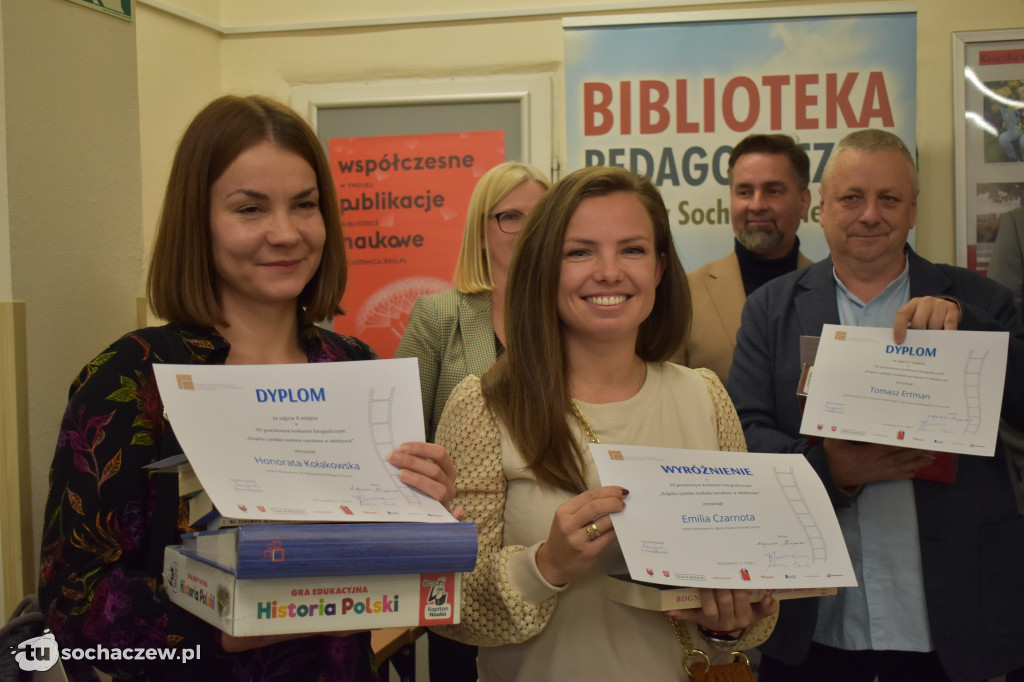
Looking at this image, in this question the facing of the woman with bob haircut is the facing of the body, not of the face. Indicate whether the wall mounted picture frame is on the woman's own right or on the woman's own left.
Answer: on the woman's own left

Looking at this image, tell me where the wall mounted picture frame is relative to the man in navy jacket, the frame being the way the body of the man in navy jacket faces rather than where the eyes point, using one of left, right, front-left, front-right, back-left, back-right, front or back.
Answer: back

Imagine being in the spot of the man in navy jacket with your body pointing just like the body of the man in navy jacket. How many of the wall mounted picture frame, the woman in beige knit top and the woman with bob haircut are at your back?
1

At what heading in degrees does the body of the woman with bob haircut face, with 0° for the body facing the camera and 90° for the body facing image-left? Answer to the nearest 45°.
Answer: approximately 315°

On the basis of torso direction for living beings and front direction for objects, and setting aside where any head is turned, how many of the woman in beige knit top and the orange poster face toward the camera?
2

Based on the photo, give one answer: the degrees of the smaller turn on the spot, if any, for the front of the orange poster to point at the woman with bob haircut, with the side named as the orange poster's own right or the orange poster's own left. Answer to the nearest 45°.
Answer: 0° — it already faces them

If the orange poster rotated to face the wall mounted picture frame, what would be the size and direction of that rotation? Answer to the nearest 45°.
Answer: approximately 90° to its left

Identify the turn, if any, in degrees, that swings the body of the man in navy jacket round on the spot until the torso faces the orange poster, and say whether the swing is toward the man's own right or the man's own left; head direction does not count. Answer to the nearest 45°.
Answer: approximately 135° to the man's own right

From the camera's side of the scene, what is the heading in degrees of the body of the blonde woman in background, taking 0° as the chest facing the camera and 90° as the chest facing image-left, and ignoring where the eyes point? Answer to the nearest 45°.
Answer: approximately 315°

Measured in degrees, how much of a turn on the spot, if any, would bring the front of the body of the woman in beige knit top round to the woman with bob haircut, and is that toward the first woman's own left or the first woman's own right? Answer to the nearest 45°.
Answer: approximately 45° to the first woman's own right
